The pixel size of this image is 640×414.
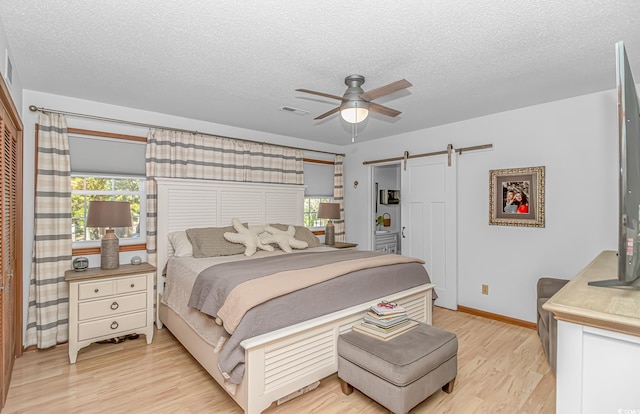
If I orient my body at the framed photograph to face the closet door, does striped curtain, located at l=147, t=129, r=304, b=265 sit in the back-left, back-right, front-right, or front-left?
front-right

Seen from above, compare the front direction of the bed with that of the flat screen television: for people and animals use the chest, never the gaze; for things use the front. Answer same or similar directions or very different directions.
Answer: very different directions

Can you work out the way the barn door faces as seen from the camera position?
facing the viewer and to the left of the viewer

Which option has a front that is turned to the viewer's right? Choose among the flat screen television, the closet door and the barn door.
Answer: the closet door

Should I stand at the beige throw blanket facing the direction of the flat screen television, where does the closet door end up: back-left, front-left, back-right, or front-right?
back-right

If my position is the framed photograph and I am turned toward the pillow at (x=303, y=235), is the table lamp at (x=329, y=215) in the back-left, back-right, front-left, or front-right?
front-right

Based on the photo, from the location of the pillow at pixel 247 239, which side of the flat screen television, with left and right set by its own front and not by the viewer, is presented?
front

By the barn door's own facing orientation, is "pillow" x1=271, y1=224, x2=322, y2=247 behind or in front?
in front

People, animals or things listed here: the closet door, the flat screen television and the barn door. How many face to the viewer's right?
1

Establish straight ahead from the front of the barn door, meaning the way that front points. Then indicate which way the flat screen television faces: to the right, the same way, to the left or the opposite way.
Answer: to the right

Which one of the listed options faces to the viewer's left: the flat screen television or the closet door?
the flat screen television

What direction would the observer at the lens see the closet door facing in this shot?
facing to the right of the viewer

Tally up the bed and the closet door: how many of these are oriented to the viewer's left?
0

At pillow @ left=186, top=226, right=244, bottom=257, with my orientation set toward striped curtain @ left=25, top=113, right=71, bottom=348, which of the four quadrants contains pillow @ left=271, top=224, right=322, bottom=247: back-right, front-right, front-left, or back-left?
back-right
